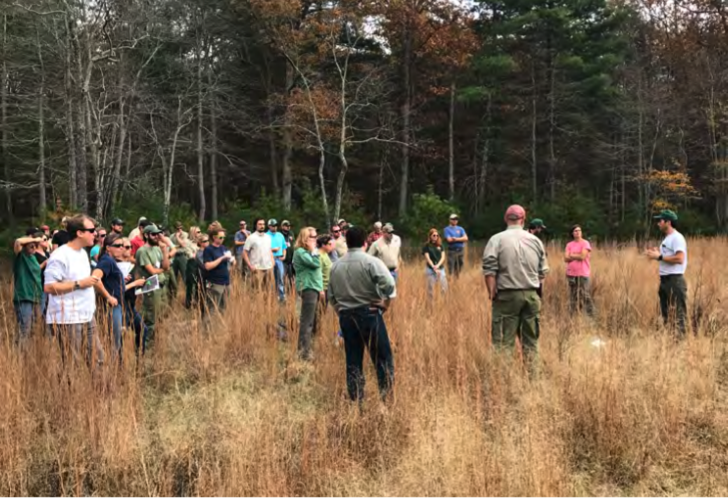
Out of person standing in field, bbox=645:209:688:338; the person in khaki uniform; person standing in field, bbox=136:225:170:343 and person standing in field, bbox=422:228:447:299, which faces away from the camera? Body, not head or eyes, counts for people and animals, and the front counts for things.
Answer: the person in khaki uniform

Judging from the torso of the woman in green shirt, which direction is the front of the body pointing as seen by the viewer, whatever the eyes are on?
to the viewer's right

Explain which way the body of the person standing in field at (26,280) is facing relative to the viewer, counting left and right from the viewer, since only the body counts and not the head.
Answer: facing the viewer and to the right of the viewer

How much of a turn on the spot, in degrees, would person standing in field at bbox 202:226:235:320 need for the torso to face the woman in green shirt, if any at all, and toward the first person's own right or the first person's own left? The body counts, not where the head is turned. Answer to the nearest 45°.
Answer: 0° — they already face them

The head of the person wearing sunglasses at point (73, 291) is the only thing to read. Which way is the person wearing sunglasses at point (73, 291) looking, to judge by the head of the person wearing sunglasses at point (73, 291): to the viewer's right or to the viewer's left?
to the viewer's right

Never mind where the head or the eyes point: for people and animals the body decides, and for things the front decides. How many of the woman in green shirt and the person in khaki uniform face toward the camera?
0

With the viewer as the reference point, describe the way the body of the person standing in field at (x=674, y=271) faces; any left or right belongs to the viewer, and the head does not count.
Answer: facing to the left of the viewer

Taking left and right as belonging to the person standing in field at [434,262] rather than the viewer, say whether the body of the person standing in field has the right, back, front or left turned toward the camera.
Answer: front

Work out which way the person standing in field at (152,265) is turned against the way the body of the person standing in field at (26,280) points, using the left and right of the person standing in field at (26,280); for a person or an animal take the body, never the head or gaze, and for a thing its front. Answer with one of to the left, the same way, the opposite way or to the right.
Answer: the same way

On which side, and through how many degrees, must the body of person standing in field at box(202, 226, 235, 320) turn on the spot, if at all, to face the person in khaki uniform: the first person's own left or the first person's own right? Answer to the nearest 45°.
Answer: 0° — they already face them

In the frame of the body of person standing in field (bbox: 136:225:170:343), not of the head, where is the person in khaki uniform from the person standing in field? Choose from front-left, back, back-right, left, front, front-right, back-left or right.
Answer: front

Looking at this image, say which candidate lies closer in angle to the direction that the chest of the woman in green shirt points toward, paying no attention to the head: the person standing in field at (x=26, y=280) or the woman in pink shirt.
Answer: the woman in pink shirt

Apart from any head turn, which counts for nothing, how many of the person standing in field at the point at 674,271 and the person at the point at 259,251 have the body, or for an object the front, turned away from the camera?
0

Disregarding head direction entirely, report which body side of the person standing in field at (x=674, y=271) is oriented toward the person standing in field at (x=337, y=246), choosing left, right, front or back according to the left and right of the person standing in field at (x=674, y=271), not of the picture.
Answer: front

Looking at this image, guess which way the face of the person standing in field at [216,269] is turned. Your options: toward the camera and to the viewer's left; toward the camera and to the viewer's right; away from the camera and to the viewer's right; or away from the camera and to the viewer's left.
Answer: toward the camera and to the viewer's right
